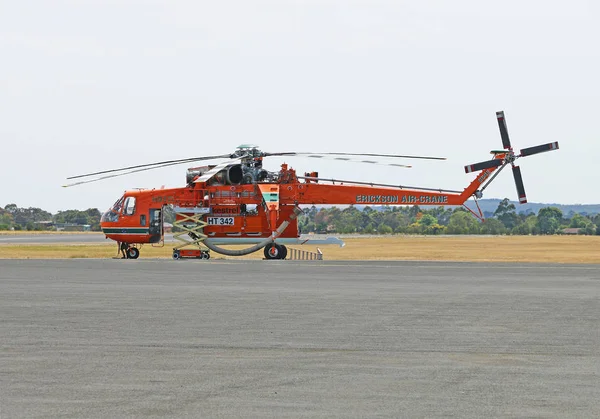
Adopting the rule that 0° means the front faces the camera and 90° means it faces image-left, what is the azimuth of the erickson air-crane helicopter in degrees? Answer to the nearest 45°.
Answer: approximately 90°
